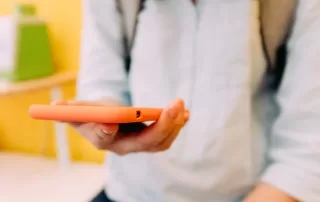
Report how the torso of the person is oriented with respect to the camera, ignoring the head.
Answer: toward the camera
